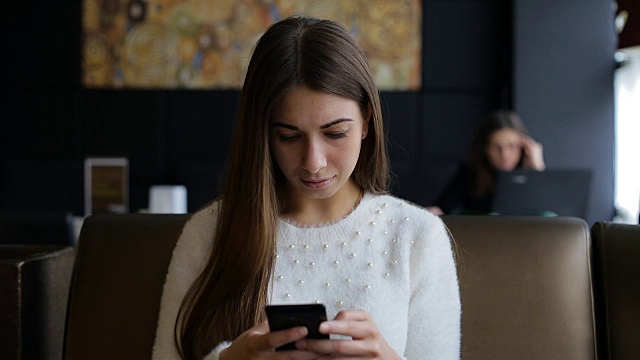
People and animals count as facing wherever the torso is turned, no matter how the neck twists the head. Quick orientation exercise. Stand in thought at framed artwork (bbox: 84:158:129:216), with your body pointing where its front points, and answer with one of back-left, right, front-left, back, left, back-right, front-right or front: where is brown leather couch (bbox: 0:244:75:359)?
front

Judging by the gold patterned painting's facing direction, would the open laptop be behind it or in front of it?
in front

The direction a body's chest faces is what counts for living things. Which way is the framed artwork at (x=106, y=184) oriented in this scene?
toward the camera

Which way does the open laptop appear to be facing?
away from the camera

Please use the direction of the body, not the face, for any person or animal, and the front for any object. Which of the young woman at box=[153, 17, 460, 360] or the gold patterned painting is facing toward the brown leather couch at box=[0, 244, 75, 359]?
the gold patterned painting

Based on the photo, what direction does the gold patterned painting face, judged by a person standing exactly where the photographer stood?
facing the viewer

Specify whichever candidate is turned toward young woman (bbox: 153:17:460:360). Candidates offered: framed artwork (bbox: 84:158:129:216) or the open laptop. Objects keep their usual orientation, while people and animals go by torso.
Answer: the framed artwork

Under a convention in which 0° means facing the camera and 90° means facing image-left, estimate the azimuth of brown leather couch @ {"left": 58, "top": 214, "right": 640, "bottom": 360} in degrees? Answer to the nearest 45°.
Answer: approximately 0°

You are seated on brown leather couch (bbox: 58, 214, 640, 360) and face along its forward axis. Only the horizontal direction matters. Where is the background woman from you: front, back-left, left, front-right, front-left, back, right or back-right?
back

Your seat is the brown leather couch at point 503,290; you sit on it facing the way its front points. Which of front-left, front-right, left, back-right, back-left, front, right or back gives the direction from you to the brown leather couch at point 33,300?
right

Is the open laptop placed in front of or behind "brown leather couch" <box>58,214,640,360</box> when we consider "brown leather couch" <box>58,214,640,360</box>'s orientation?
behind

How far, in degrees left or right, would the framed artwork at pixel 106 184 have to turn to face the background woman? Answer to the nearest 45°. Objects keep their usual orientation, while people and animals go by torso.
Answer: approximately 45° to its left

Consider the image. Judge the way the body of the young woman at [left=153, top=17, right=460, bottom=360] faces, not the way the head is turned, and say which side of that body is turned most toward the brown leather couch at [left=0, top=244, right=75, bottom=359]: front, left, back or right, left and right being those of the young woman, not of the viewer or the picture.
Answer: right

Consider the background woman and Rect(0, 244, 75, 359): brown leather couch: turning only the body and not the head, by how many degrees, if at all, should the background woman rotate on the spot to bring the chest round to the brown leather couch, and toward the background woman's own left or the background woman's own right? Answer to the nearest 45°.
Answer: approximately 45° to the background woman's own right

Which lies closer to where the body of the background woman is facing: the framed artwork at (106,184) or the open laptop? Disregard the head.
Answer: the open laptop

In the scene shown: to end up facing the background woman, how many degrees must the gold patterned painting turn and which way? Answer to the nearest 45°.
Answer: approximately 45° to its left

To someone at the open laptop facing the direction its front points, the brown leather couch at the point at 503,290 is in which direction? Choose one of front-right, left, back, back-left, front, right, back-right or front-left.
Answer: back

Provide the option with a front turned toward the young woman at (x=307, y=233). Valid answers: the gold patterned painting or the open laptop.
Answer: the gold patterned painting
